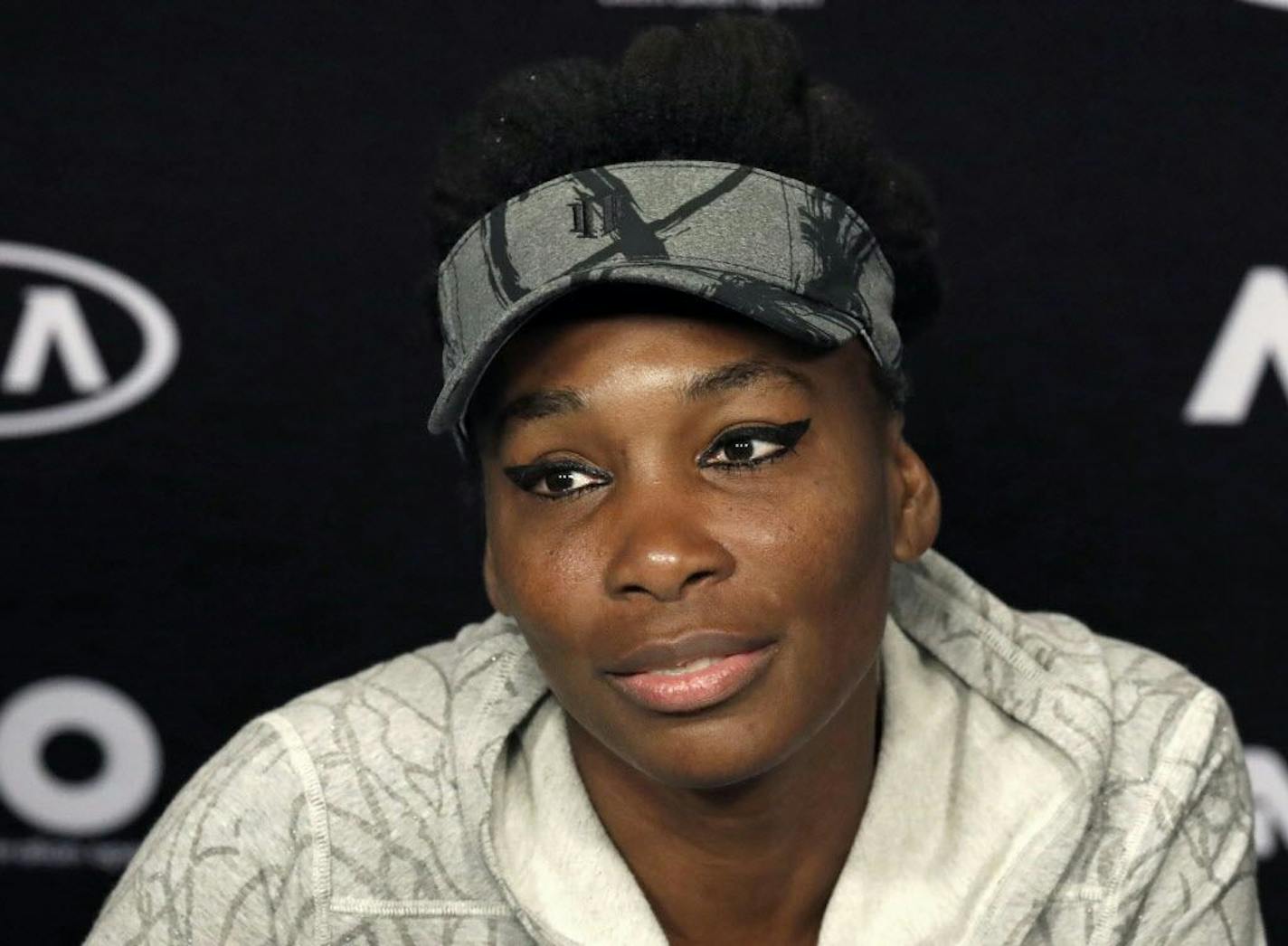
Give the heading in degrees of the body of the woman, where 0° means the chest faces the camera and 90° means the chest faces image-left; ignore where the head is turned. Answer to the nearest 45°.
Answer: approximately 0°
